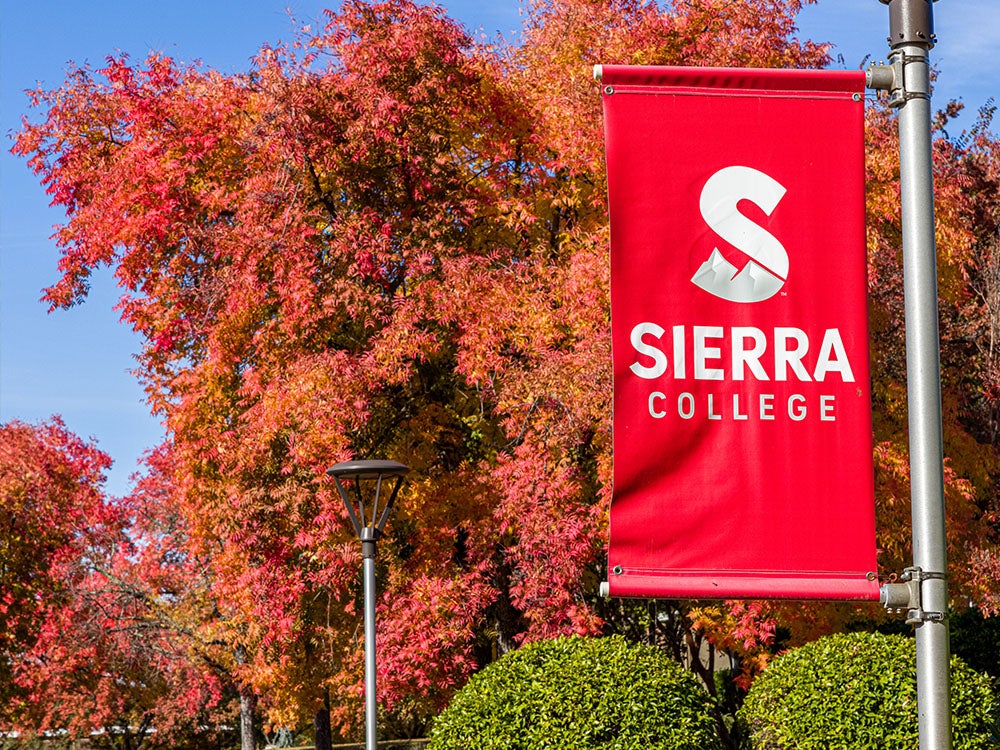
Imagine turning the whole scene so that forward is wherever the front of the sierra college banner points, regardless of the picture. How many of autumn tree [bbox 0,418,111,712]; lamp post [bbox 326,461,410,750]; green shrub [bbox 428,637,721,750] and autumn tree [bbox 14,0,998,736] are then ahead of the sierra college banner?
0

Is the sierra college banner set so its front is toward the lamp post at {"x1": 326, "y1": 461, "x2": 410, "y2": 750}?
no

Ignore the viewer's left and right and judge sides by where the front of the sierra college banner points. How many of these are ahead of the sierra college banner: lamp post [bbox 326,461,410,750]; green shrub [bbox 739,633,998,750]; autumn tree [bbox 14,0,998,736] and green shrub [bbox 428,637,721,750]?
0

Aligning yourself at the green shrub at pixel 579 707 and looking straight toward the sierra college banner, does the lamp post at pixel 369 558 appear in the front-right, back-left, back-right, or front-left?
back-right

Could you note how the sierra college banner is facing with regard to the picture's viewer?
facing the viewer

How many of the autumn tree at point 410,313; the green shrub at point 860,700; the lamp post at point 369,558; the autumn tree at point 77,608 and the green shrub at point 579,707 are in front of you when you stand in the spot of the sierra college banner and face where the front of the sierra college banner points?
0

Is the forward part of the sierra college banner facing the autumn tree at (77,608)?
no

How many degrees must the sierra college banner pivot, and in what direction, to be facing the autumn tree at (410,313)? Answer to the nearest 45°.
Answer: approximately 180°

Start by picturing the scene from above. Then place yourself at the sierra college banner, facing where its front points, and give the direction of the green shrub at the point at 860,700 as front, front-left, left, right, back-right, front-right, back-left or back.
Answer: back

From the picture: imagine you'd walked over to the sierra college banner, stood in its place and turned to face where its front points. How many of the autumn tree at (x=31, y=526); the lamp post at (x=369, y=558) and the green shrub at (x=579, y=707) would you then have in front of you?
0

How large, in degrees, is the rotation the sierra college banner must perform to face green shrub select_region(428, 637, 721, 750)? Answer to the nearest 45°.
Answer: approximately 180°
